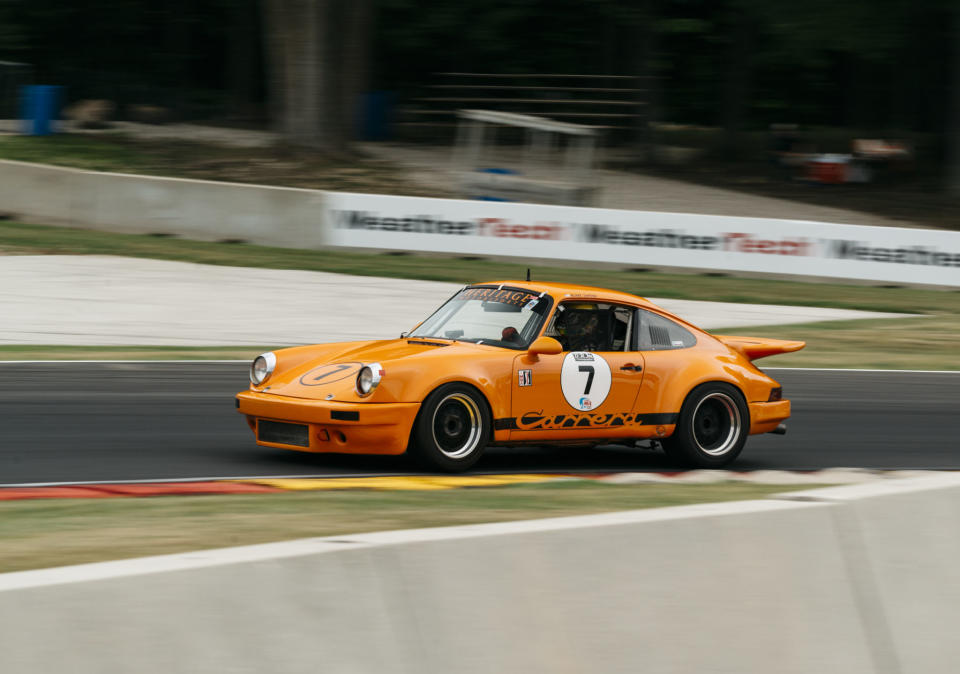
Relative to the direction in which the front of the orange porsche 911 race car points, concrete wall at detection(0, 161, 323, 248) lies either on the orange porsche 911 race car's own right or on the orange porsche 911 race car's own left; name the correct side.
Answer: on the orange porsche 911 race car's own right

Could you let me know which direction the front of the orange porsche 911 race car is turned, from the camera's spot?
facing the viewer and to the left of the viewer

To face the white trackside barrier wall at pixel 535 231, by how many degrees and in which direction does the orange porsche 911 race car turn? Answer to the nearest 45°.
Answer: approximately 135° to its right

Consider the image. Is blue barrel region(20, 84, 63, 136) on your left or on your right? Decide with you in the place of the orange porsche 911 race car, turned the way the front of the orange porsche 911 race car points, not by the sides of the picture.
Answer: on your right
